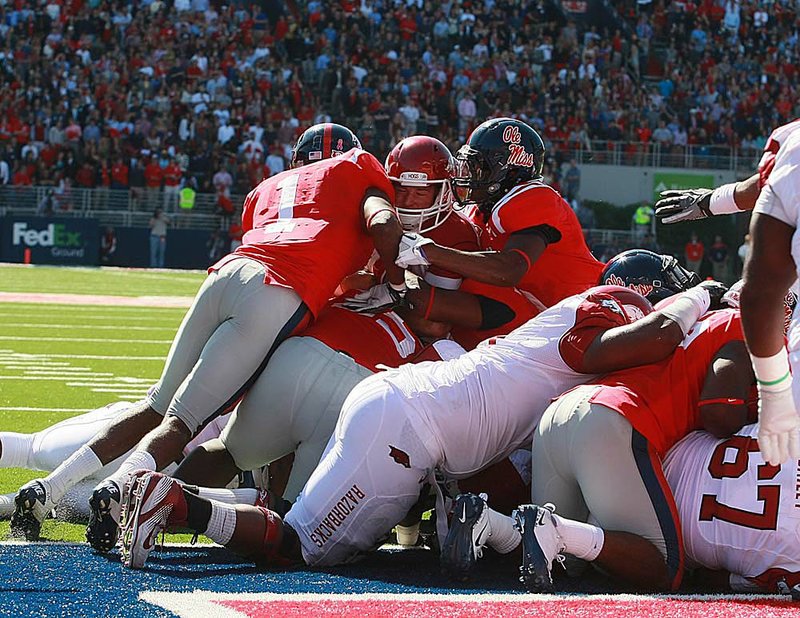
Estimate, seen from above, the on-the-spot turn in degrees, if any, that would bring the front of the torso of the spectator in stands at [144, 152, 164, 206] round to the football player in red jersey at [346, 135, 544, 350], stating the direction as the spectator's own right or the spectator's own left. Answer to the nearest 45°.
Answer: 0° — they already face them

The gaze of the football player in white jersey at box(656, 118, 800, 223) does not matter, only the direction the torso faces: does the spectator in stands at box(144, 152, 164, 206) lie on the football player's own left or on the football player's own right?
on the football player's own right

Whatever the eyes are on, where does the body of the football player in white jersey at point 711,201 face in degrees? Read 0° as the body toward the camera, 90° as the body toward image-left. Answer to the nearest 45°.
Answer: approximately 90°

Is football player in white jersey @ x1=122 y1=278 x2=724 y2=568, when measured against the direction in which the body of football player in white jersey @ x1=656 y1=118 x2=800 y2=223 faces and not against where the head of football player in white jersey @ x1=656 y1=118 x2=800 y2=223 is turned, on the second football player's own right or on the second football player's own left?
on the second football player's own left

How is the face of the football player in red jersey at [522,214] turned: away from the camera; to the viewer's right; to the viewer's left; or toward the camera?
to the viewer's left

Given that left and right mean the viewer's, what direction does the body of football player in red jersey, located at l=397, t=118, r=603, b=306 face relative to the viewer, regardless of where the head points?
facing to the left of the viewer

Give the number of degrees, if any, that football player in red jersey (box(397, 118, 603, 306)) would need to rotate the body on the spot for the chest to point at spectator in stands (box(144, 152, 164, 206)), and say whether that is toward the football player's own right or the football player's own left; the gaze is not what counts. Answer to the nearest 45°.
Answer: approximately 90° to the football player's own right

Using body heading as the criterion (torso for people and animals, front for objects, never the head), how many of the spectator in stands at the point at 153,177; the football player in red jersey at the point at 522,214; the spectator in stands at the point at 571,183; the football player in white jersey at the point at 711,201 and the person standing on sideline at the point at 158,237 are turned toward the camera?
3
